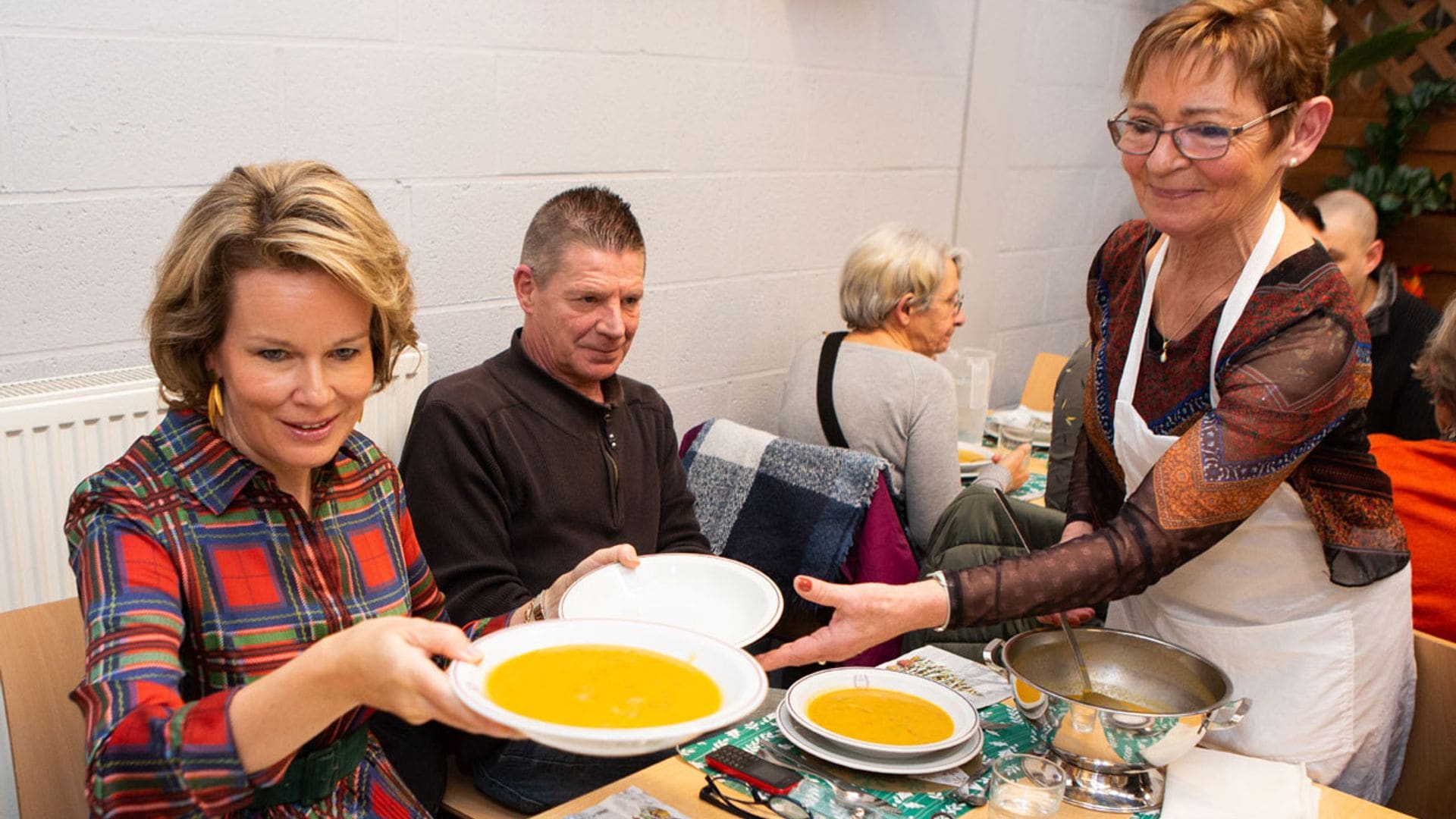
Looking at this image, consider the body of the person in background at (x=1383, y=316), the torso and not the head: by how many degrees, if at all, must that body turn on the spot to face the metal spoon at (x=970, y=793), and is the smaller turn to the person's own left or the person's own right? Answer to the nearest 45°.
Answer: approximately 45° to the person's own left

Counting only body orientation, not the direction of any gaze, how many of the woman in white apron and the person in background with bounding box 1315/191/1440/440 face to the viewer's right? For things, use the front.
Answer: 0

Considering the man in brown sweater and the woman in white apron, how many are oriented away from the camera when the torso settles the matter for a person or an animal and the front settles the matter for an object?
0

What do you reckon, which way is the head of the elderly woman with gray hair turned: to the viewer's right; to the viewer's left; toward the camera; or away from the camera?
to the viewer's right

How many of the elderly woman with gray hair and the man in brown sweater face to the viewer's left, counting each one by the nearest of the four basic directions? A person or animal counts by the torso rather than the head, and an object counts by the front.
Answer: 0

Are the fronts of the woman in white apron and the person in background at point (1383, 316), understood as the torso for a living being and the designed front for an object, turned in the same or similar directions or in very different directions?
same or similar directions

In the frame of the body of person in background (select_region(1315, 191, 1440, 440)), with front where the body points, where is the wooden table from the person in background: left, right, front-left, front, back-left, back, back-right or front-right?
front-left

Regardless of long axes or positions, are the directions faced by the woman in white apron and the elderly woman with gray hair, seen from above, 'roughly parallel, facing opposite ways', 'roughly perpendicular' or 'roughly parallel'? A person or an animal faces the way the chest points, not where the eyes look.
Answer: roughly parallel, facing opposite ways

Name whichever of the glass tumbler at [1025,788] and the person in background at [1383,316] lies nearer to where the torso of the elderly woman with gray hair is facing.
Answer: the person in background

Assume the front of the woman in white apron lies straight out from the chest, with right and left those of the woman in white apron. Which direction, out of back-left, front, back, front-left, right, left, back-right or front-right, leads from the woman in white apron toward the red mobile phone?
front

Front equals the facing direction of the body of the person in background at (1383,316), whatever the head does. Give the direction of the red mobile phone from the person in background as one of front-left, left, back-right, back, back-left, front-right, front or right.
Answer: front-left

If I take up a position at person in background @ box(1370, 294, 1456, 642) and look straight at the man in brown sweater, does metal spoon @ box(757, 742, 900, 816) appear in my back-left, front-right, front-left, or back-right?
front-left

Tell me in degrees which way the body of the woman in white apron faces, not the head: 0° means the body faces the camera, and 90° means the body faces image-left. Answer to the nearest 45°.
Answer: approximately 45°

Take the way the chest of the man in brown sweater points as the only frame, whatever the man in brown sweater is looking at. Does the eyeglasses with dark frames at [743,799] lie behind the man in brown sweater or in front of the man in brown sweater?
in front

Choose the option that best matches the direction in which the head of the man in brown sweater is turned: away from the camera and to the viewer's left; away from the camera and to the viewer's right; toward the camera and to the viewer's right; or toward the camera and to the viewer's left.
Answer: toward the camera and to the viewer's right

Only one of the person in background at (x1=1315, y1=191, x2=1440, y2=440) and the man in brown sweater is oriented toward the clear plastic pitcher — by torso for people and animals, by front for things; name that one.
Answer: the person in background

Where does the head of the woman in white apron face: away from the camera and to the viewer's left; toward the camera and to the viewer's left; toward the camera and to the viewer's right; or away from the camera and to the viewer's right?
toward the camera and to the viewer's left

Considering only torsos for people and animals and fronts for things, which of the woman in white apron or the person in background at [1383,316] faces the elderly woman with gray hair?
the person in background
